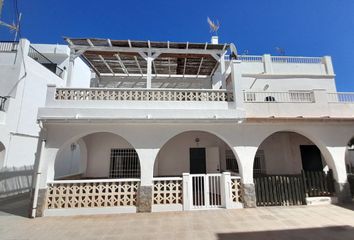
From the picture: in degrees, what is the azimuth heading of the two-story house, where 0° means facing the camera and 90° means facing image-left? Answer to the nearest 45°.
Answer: approximately 0°

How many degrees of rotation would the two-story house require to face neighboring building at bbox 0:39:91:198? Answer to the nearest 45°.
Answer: approximately 90° to its right
